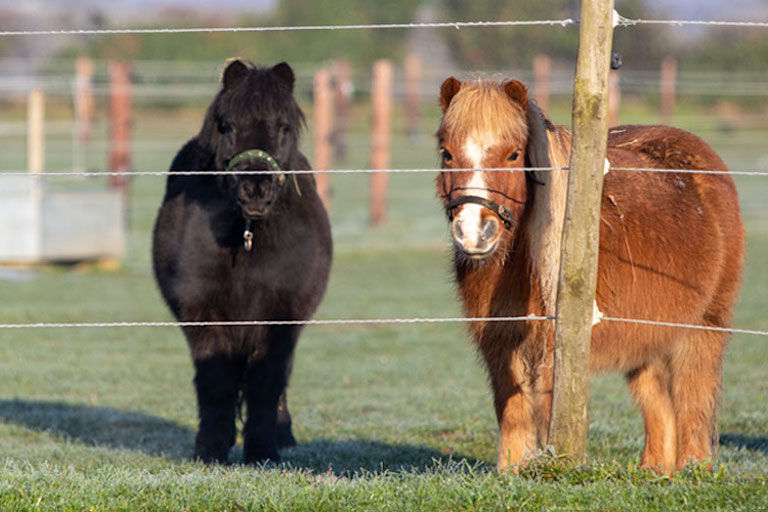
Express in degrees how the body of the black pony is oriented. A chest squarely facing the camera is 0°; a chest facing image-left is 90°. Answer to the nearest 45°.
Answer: approximately 0°

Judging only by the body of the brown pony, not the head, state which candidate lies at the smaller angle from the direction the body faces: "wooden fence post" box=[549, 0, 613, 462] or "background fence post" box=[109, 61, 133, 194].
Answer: the wooden fence post

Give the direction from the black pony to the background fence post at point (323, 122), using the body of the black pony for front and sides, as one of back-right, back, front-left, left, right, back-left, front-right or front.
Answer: back

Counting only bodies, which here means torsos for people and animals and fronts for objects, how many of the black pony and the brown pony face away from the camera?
0

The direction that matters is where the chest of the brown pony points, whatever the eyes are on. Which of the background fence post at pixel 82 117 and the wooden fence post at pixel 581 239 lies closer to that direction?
the wooden fence post

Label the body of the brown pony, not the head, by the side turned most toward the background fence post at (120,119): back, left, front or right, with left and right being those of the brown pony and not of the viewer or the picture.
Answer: right

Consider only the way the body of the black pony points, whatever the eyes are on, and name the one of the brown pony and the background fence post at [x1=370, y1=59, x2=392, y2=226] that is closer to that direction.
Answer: the brown pony

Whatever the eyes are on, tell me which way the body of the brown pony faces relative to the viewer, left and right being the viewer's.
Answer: facing the viewer and to the left of the viewer

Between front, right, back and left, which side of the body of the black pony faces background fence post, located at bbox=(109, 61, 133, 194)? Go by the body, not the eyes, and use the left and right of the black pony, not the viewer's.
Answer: back

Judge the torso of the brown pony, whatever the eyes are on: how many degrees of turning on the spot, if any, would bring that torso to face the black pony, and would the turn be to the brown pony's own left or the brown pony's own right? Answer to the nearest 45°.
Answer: approximately 45° to the brown pony's own right

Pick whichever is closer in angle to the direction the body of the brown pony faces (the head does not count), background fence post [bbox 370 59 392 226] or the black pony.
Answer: the black pony

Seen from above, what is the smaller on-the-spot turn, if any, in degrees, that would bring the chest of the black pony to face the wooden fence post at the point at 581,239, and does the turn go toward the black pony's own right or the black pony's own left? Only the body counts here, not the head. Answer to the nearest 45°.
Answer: approximately 45° to the black pony's own left

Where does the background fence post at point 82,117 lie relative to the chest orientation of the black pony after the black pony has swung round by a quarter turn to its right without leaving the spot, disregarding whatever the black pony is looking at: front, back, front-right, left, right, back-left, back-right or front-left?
right
